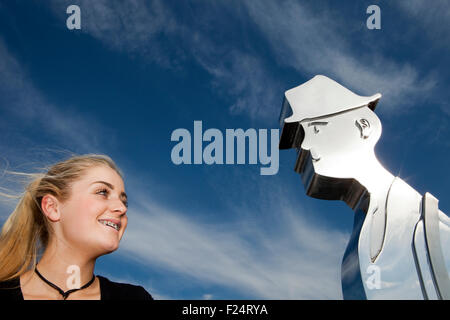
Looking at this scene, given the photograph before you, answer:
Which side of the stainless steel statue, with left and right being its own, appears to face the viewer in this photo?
left

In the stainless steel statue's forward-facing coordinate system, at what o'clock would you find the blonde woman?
The blonde woman is roughly at 11 o'clock from the stainless steel statue.
